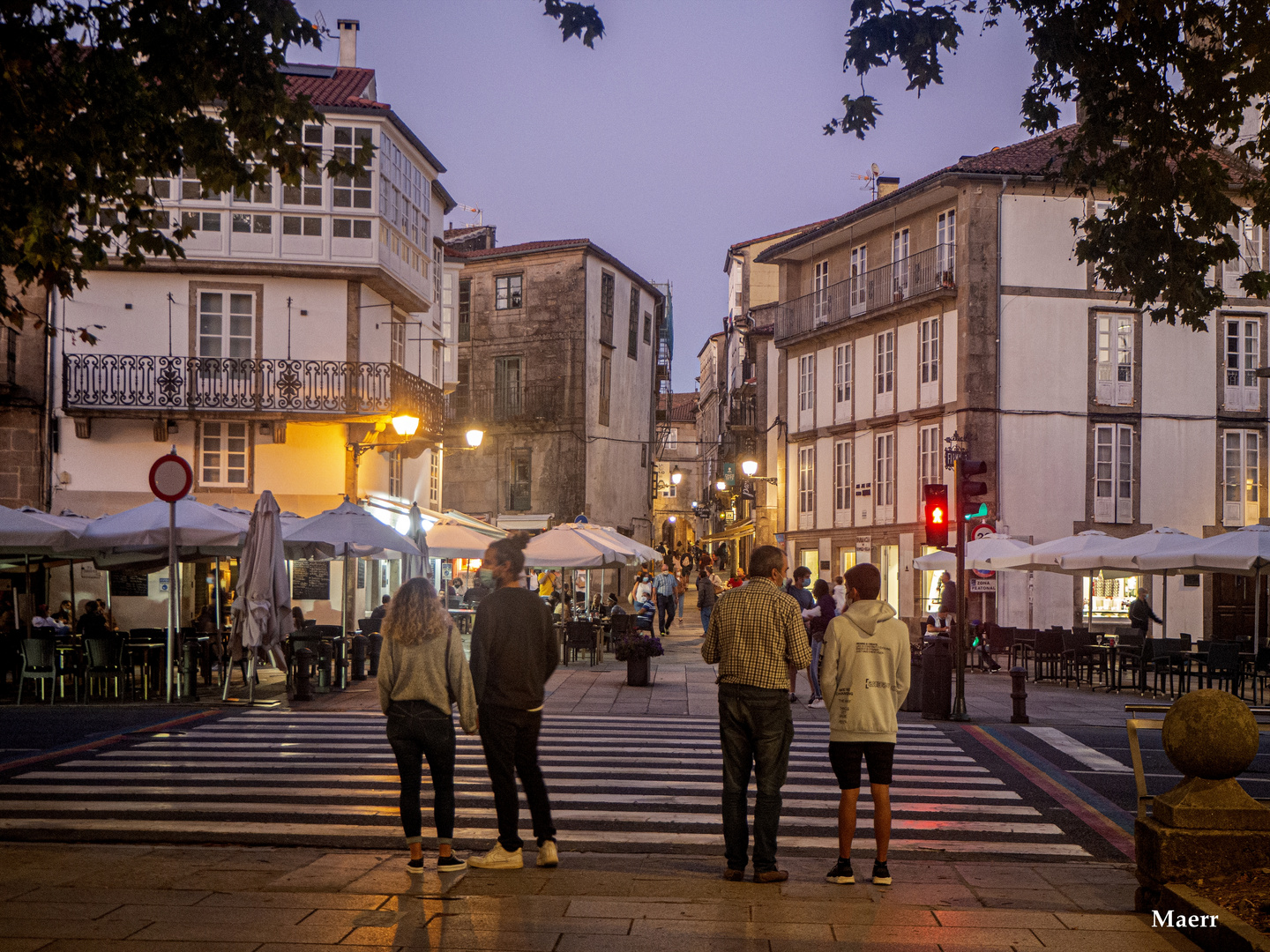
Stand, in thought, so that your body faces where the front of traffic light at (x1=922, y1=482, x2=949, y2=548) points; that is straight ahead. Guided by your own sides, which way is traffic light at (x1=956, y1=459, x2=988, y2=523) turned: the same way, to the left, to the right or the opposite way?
to the left

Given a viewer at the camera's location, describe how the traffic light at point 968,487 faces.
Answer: facing to the right of the viewer

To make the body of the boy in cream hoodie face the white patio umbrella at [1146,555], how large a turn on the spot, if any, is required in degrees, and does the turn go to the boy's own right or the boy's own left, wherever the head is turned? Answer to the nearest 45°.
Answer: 0° — they already face it

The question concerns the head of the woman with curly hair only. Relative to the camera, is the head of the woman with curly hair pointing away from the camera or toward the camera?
away from the camera

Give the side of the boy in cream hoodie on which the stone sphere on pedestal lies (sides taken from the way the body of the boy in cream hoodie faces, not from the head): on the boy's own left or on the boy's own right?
on the boy's own right

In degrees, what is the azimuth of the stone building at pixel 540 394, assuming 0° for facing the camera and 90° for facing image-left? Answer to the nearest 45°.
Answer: approximately 45°

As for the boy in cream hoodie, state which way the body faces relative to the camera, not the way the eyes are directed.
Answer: away from the camera

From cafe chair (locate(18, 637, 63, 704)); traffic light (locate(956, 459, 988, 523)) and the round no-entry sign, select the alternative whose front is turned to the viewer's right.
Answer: the traffic light

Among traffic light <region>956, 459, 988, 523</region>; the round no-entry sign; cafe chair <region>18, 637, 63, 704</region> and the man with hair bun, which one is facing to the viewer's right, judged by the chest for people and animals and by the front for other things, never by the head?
the traffic light

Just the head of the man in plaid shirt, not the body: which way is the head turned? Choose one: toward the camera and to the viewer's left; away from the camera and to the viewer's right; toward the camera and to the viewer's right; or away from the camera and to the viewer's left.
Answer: away from the camera and to the viewer's right
